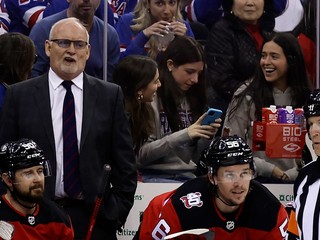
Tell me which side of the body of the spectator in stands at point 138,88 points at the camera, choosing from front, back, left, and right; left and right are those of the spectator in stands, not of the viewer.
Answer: right

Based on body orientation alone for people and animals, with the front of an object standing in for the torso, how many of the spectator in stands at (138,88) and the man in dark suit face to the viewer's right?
1

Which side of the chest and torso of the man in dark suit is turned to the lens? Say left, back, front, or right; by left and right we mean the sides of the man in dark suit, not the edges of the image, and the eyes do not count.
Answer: front

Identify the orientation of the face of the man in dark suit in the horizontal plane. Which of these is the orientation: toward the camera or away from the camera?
toward the camera

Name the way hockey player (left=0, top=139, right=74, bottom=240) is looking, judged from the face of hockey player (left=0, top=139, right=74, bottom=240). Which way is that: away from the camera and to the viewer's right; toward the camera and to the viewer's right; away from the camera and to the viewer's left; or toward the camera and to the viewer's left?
toward the camera and to the viewer's right

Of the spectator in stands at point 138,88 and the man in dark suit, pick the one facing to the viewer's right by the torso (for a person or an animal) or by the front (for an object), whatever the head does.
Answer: the spectator in stands

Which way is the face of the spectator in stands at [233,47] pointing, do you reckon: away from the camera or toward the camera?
toward the camera

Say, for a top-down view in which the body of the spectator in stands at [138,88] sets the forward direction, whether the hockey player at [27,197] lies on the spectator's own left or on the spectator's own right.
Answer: on the spectator's own right

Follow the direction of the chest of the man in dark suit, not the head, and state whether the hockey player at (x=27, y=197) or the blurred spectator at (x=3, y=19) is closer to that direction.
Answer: the hockey player

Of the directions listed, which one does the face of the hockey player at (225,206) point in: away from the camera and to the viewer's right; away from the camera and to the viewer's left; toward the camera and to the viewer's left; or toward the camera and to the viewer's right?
toward the camera and to the viewer's right

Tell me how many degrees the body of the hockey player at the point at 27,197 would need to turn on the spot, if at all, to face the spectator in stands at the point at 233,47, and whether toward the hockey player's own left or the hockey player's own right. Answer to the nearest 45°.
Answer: approximately 90° to the hockey player's own left

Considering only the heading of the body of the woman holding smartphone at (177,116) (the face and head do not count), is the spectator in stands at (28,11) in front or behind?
behind
